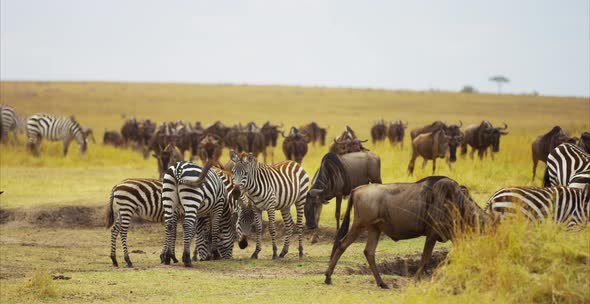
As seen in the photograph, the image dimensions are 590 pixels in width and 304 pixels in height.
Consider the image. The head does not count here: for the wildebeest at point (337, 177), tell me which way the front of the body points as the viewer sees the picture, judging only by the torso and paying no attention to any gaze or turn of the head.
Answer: to the viewer's left

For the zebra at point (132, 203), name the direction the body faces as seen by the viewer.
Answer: to the viewer's right

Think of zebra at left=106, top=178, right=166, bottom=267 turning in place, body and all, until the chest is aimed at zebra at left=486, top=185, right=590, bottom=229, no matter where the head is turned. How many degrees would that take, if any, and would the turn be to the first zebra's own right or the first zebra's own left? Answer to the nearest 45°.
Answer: approximately 45° to the first zebra's own right

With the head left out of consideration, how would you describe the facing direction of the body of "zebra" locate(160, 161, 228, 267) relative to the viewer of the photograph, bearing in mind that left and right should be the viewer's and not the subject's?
facing away from the viewer and to the right of the viewer

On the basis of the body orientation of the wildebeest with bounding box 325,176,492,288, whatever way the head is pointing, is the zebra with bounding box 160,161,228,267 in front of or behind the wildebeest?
behind

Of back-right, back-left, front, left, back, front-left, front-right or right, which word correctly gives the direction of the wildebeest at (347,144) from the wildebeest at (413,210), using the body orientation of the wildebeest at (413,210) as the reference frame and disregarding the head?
left

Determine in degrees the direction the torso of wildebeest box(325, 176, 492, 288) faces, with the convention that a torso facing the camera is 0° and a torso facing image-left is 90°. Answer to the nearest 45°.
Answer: approximately 270°
